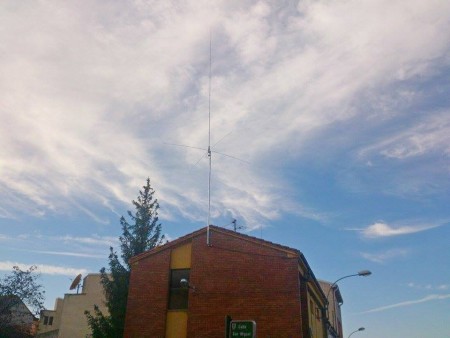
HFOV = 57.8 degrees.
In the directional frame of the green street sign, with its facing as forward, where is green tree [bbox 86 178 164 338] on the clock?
The green tree is roughly at 5 o'clock from the green street sign.

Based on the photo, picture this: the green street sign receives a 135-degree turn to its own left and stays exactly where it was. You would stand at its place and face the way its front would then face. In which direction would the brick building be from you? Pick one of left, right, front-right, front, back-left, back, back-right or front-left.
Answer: front-left

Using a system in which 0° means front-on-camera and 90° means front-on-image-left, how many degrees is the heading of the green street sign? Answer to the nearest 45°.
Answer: approximately 0°
